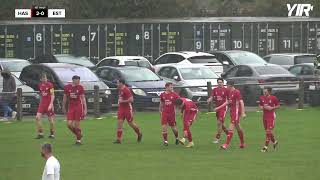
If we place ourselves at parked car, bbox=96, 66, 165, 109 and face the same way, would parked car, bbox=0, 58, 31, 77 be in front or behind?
behind

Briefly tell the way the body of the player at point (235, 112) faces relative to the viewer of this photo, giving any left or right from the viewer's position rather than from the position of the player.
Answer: facing to the left of the viewer

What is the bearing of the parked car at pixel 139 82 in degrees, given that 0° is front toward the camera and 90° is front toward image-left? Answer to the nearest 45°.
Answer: approximately 315°
